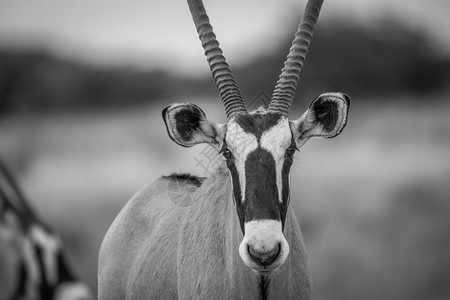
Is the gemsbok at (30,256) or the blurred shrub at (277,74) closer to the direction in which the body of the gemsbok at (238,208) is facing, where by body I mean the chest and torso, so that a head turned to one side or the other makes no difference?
the gemsbok

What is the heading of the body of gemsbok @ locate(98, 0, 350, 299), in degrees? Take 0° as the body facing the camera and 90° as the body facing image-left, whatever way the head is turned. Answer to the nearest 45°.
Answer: approximately 315°

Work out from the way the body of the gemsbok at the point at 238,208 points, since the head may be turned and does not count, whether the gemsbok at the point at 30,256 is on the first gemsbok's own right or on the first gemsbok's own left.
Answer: on the first gemsbok's own right

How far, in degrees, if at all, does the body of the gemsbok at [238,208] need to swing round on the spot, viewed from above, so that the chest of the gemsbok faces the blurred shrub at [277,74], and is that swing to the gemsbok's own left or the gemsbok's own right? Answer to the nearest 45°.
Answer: approximately 135° to the gemsbok's own left
